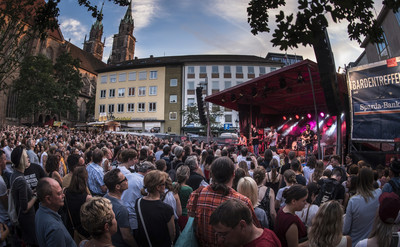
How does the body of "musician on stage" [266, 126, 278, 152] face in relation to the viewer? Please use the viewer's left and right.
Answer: facing the viewer and to the left of the viewer

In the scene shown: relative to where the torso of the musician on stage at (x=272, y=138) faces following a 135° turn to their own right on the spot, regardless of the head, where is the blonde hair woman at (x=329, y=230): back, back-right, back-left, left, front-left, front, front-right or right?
back

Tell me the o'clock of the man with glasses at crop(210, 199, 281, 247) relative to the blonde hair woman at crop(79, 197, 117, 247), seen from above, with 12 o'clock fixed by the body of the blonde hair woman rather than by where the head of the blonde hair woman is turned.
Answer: The man with glasses is roughly at 3 o'clock from the blonde hair woman.

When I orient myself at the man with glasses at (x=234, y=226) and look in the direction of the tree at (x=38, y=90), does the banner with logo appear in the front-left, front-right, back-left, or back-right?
front-right

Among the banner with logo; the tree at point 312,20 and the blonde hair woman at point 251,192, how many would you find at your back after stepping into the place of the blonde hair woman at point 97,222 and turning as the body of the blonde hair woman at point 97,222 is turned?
0

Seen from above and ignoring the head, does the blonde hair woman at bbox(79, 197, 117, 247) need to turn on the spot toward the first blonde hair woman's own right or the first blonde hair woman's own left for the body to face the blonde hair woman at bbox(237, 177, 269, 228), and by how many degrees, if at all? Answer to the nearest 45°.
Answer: approximately 45° to the first blonde hair woman's own right

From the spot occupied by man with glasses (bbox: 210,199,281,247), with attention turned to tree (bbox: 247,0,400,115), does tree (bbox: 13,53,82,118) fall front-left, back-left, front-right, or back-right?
front-left

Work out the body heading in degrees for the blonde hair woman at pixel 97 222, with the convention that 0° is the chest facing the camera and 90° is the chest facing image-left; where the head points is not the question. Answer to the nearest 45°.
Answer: approximately 225°

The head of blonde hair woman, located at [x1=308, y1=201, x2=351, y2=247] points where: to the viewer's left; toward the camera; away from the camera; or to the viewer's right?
away from the camera

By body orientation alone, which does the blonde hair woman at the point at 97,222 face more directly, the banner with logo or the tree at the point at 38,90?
the banner with logo

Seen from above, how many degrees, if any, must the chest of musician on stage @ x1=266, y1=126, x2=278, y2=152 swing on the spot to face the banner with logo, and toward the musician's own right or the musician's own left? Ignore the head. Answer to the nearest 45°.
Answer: approximately 90° to the musician's own left

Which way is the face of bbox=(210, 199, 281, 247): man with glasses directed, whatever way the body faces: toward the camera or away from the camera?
toward the camera

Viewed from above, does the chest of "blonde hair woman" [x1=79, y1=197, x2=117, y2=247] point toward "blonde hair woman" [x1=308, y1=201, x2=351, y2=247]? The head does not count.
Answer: no

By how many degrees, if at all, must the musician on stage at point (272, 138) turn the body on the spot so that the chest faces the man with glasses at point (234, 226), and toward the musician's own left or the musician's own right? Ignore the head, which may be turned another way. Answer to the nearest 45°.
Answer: approximately 45° to the musician's own left

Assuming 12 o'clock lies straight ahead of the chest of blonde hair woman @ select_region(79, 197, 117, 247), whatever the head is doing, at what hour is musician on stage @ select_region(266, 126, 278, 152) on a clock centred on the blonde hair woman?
The musician on stage is roughly at 12 o'clock from the blonde hair woman.

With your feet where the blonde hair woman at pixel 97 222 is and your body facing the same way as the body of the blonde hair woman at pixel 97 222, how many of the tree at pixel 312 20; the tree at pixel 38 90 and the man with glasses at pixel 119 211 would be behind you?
0

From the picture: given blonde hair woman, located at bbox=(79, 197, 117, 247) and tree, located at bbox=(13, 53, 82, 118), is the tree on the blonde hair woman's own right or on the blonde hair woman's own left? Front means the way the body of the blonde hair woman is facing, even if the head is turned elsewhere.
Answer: on the blonde hair woman's own left
